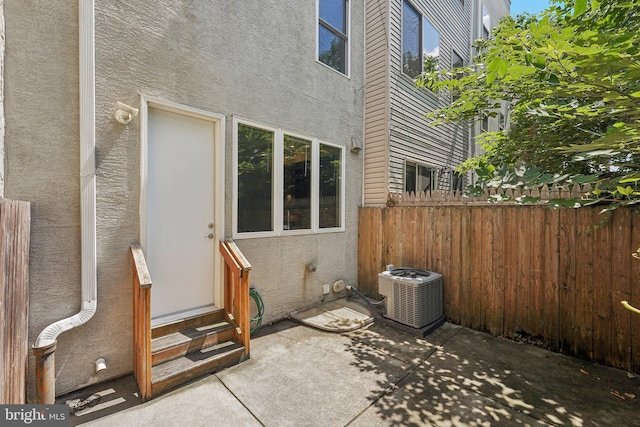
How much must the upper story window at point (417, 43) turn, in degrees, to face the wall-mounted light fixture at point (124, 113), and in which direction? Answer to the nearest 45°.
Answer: approximately 90° to its right

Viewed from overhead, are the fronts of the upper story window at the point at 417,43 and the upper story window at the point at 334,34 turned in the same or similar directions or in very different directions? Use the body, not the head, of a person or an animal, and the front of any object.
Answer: same or similar directions

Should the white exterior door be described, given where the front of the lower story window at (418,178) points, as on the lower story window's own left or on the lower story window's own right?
on the lower story window's own right

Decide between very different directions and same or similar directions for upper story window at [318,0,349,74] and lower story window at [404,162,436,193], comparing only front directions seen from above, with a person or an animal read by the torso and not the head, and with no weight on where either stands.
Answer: same or similar directions

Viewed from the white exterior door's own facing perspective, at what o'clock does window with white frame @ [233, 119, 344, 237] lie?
The window with white frame is roughly at 10 o'clock from the white exterior door.

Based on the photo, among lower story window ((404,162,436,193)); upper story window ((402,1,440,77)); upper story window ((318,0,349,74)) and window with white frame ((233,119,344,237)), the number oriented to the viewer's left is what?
0

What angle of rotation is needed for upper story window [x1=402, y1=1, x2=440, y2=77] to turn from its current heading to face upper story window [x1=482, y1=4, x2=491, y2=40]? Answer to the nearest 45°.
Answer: approximately 90° to its left

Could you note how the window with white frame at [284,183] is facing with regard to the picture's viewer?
facing the viewer and to the right of the viewer
